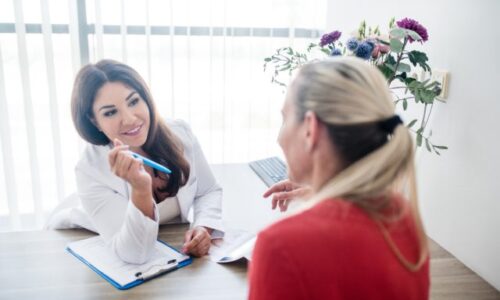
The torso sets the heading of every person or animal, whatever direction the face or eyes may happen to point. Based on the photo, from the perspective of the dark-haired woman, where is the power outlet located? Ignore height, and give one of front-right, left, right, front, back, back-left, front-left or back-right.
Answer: front-left

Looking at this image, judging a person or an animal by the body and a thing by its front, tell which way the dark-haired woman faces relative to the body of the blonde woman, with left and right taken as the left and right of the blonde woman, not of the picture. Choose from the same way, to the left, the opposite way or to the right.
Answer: the opposite way

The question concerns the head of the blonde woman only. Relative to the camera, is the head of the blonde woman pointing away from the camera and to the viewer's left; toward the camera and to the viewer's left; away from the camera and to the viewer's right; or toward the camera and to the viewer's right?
away from the camera and to the viewer's left

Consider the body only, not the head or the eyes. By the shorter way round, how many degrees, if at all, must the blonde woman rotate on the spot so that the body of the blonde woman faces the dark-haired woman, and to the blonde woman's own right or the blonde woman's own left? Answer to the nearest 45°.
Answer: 0° — they already face them

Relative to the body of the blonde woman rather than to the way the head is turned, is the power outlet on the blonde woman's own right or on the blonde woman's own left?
on the blonde woman's own right

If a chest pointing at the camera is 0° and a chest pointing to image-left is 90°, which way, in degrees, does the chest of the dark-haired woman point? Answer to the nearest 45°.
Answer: approximately 315°

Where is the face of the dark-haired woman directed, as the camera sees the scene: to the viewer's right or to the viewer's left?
to the viewer's right

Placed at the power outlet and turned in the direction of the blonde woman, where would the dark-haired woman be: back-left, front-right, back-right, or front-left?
front-right

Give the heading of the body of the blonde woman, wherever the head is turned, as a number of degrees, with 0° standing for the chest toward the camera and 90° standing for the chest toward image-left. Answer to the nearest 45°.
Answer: approximately 135°
